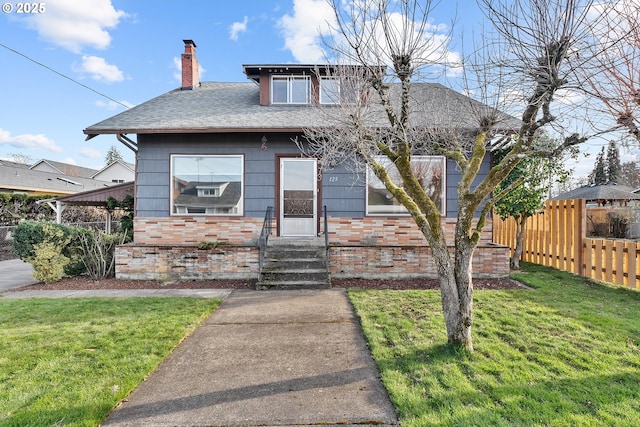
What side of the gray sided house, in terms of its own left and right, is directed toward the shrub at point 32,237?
right

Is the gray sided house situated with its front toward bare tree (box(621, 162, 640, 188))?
no

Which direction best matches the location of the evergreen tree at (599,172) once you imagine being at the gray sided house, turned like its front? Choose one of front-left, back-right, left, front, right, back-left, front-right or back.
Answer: back-left

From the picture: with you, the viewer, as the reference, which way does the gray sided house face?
facing the viewer

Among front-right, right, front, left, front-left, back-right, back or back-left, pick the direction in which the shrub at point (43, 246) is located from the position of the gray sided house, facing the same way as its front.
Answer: right

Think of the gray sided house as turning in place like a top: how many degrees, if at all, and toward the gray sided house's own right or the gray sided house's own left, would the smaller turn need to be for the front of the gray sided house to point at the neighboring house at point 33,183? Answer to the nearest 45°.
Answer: approximately 135° to the gray sided house's own right

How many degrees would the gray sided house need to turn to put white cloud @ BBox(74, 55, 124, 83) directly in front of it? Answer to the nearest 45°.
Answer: approximately 135° to its right

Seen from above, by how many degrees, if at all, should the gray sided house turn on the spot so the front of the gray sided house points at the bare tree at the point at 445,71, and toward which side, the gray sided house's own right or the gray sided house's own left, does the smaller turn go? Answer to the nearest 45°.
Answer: approximately 45° to the gray sided house's own left

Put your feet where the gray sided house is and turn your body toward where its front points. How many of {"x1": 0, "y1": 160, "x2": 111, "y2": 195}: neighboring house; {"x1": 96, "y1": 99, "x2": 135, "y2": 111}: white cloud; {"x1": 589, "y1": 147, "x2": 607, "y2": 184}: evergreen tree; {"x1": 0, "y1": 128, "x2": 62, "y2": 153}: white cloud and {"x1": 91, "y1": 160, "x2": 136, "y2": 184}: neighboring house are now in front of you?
0

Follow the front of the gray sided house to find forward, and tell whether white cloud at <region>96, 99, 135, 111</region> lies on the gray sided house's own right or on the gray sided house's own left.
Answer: on the gray sided house's own right

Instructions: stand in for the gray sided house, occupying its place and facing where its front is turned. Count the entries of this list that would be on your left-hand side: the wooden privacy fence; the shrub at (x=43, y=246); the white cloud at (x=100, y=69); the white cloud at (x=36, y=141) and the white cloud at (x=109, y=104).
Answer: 1

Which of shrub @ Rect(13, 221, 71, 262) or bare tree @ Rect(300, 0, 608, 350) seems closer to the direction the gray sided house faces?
the bare tree

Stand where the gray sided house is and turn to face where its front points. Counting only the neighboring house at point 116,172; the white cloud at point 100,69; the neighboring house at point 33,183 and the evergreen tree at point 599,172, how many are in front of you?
0

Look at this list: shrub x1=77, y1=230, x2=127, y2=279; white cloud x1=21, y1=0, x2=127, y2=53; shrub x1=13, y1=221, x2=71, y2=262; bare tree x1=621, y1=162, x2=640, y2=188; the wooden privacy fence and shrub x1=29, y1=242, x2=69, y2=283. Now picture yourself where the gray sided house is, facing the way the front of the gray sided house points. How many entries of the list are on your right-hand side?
4
